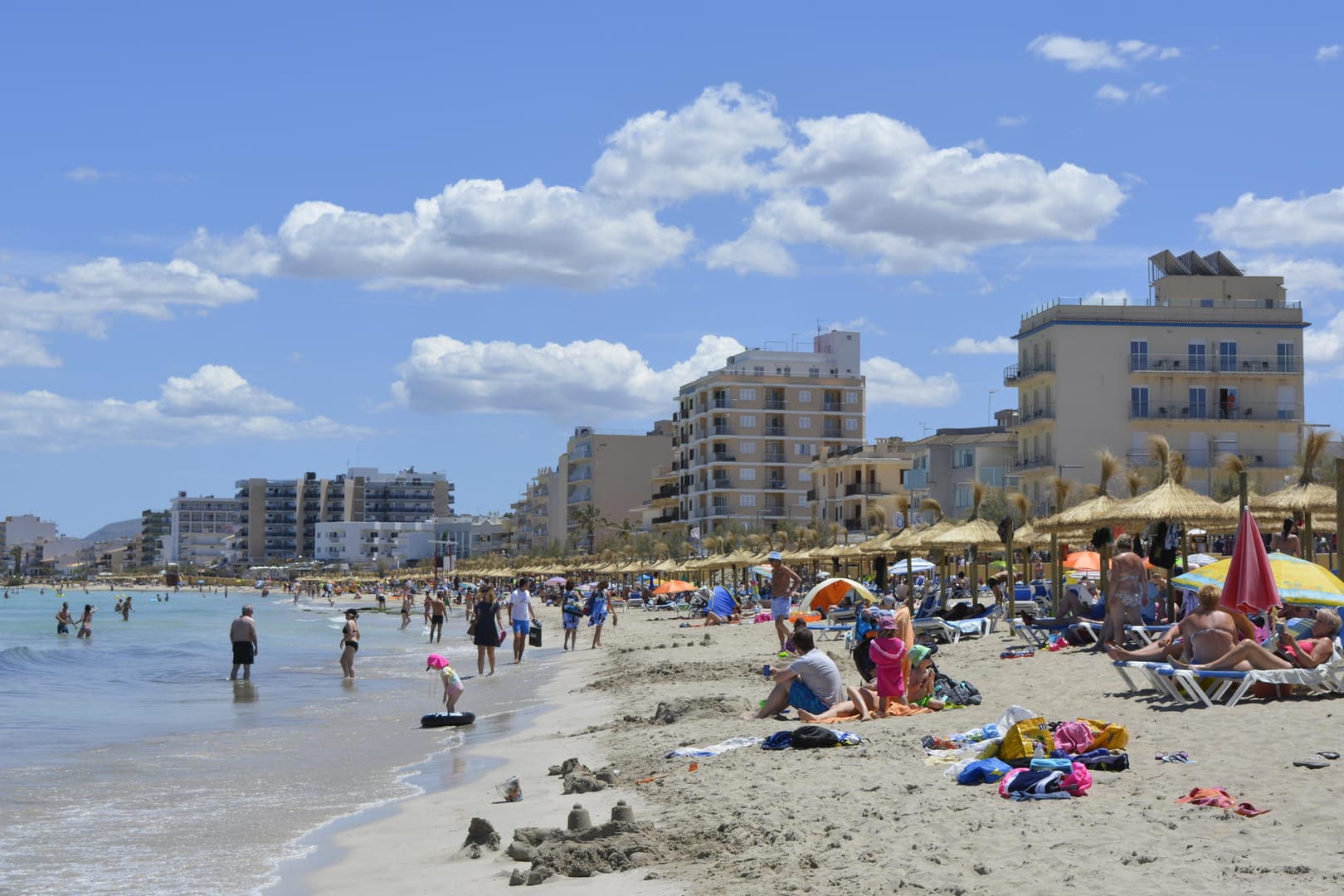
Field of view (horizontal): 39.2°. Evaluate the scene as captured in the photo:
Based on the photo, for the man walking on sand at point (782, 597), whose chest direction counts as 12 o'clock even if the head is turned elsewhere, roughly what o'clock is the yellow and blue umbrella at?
The yellow and blue umbrella is roughly at 8 o'clock from the man walking on sand.

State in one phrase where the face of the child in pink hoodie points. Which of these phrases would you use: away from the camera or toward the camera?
away from the camera

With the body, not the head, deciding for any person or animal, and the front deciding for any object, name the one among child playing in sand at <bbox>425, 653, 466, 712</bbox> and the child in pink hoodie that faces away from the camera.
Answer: the child in pink hoodie

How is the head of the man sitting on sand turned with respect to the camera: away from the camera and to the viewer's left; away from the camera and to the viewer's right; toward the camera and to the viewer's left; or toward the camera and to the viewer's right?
away from the camera and to the viewer's left

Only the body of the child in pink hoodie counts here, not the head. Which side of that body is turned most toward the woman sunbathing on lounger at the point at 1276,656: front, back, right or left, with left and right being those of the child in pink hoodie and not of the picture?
right

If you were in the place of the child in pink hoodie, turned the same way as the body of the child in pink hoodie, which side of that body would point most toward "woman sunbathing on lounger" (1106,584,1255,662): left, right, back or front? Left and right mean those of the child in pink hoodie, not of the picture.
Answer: right

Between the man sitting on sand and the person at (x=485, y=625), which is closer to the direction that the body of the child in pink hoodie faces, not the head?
the person

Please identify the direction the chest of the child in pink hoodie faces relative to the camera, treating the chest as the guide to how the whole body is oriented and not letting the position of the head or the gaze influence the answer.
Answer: away from the camera
